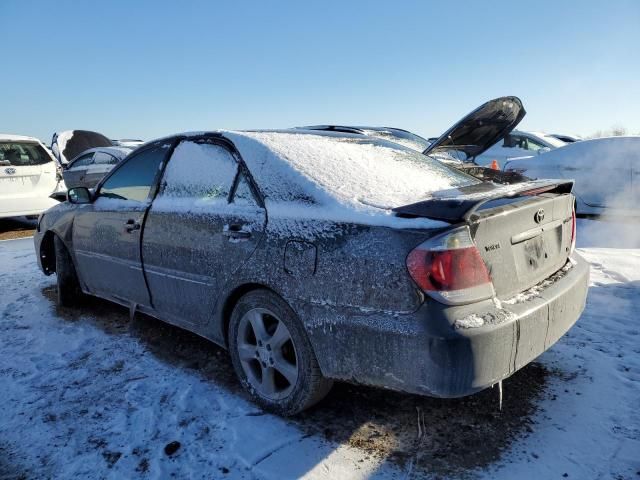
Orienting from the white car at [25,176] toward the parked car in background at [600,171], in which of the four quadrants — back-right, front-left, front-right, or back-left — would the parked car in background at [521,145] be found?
front-left

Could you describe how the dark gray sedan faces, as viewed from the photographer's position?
facing away from the viewer and to the left of the viewer

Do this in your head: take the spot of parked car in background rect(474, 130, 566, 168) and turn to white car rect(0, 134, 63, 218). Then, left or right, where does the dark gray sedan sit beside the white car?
left

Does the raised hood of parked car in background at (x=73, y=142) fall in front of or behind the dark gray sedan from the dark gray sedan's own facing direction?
in front

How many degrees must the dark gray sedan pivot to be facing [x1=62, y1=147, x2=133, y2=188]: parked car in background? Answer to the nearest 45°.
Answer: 0° — it already faces it

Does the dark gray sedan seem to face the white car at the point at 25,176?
yes

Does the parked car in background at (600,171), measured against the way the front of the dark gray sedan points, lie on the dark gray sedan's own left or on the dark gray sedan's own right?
on the dark gray sedan's own right

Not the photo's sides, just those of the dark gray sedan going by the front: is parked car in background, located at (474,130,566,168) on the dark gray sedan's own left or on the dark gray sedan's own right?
on the dark gray sedan's own right

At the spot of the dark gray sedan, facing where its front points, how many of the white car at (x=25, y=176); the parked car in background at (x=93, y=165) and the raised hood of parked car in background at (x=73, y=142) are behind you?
0
